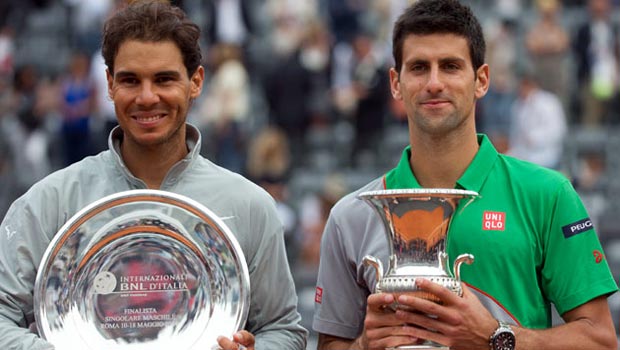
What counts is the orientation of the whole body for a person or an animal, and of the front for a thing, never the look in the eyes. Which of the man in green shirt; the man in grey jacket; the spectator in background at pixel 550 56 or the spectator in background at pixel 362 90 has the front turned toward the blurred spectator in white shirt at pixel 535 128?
the spectator in background at pixel 550 56

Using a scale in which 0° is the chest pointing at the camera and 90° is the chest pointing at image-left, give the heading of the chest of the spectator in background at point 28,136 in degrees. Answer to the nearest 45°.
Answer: approximately 0°

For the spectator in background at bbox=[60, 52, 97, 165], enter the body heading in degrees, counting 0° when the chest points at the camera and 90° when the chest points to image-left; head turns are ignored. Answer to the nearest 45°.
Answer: approximately 0°

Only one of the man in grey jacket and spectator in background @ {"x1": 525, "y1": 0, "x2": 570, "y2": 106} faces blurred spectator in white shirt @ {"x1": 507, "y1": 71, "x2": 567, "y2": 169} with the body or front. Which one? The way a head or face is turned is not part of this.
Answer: the spectator in background

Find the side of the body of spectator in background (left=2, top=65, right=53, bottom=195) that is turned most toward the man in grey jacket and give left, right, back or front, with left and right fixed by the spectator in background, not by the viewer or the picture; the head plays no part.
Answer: front

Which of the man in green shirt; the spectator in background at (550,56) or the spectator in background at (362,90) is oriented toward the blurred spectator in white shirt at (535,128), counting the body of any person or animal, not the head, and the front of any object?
the spectator in background at (550,56)

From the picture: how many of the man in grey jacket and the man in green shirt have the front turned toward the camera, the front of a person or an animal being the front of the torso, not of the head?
2

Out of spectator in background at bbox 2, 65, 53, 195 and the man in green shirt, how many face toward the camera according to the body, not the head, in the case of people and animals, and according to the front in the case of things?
2
